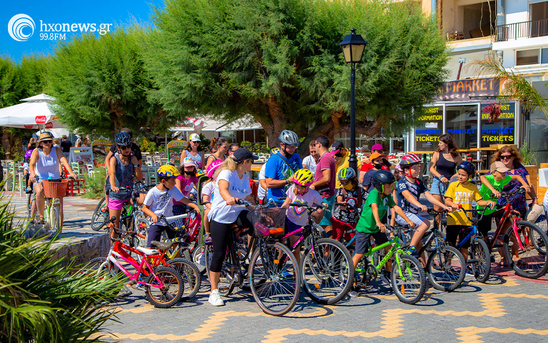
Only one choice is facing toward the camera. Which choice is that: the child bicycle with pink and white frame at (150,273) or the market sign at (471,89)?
the market sign

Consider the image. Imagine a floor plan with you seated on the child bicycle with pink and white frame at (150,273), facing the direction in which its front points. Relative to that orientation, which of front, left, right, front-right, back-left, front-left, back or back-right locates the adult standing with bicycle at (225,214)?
back-right

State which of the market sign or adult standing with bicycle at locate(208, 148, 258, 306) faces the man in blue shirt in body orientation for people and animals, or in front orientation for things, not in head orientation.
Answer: the market sign

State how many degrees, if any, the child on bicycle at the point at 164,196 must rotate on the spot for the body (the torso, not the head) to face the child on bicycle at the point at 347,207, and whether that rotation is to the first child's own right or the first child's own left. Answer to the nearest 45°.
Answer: approximately 45° to the first child's own left

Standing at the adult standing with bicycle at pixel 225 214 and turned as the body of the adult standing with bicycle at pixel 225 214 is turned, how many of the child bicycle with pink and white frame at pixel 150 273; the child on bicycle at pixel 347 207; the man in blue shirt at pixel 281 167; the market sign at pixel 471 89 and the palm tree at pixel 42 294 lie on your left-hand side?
3

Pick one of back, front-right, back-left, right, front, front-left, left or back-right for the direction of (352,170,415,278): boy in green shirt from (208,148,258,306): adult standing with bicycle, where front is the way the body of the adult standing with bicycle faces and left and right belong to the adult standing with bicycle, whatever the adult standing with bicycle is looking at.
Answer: front-left

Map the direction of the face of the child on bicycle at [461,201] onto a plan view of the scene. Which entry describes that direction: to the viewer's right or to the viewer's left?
to the viewer's left

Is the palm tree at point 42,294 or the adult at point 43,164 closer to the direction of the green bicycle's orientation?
the palm tree

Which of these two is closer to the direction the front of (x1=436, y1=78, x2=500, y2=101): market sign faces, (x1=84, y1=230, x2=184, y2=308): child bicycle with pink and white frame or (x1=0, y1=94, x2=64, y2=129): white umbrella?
the child bicycle with pink and white frame

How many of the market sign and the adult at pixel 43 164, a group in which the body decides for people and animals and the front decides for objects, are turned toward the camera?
2

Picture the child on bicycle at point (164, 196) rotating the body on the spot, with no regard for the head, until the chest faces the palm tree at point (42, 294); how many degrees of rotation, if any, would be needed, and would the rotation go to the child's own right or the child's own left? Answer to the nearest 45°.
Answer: approximately 45° to the child's own right

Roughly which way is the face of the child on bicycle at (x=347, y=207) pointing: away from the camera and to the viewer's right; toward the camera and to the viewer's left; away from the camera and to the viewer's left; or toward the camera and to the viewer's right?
toward the camera and to the viewer's left

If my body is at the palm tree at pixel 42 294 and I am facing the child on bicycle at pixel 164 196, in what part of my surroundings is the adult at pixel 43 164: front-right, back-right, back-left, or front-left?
front-left

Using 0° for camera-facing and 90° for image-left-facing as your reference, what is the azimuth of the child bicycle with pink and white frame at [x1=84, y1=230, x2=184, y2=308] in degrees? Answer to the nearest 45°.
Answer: approximately 135°

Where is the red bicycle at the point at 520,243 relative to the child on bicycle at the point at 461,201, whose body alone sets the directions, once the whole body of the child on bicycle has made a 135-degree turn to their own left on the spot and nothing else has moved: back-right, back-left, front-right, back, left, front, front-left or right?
front-right

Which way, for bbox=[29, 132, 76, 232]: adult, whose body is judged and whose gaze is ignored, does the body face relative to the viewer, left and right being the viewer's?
facing the viewer
